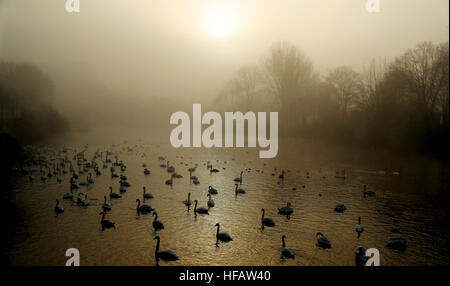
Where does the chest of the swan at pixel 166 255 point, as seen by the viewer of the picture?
to the viewer's left

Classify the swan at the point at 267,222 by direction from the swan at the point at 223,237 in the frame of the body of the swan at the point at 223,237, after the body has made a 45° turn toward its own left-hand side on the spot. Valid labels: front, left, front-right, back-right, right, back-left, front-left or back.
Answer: back

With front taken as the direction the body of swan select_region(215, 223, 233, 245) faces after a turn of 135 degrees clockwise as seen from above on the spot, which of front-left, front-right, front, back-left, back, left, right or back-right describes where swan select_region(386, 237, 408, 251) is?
front-right

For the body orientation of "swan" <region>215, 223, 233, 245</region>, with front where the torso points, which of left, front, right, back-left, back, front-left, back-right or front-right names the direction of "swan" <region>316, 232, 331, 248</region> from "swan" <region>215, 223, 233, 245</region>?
back

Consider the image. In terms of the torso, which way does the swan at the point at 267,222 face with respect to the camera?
to the viewer's left

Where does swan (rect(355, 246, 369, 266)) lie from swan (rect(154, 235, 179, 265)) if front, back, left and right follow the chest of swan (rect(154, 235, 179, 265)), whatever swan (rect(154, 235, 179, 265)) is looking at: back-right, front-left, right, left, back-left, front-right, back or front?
back

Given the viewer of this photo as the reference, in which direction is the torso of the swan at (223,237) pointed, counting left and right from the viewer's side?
facing to the left of the viewer
